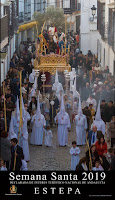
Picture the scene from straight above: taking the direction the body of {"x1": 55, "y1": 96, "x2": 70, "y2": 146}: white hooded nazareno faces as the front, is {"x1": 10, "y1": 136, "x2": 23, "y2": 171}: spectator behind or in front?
in front

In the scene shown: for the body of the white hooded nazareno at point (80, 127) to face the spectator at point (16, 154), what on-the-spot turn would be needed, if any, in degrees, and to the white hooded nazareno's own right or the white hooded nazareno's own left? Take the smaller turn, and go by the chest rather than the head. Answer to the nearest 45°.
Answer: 0° — they already face them

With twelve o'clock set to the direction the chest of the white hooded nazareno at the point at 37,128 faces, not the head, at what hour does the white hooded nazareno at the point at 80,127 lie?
the white hooded nazareno at the point at 80,127 is roughly at 9 o'clock from the white hooded nazareno at the point at 37,128.
